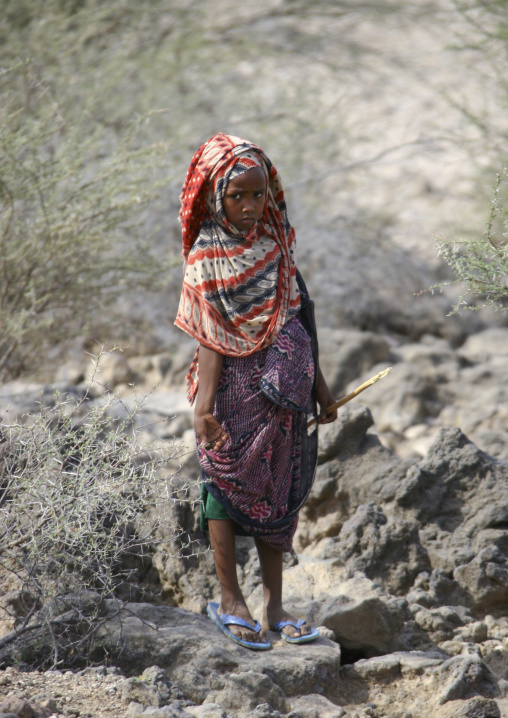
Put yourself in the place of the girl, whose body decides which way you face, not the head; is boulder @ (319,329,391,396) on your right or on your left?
on your left

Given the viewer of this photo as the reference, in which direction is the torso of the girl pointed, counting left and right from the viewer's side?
facing the viewer and to the right of the viewer

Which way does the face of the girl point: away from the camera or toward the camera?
toward the camera

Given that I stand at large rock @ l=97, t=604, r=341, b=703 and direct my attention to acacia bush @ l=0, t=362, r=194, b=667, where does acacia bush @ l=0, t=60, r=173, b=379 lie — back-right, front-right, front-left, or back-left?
front-right
